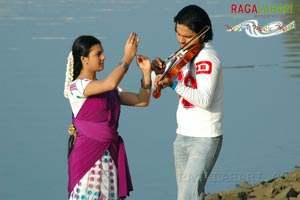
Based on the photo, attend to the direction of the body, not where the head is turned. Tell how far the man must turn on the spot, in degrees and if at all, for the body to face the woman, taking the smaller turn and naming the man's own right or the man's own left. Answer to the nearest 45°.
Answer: approximately 45° to the man's own right

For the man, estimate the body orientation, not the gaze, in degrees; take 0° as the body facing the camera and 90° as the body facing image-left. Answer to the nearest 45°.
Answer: approximately 45°
